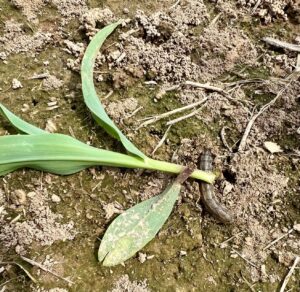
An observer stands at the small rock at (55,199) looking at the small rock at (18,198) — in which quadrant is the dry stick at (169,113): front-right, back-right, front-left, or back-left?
back-right

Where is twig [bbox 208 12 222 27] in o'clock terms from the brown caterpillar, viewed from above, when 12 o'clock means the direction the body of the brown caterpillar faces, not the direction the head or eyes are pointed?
The twig is roughly at 11 o'clock from the brown caterpillar.

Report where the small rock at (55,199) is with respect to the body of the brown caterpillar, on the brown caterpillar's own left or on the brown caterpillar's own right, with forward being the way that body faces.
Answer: on the brown caterpillar's own left

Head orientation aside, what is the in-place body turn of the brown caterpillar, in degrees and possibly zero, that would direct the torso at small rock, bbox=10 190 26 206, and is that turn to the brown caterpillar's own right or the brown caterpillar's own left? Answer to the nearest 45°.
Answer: approximately 135° to the brown caterpillar's own left
